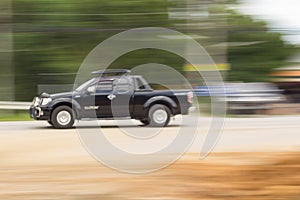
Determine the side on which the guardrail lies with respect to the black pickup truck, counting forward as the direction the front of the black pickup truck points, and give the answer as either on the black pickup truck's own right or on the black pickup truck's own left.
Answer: on the black pickup truck's own right

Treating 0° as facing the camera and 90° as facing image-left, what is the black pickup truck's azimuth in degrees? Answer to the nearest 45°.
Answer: approximately 90°
